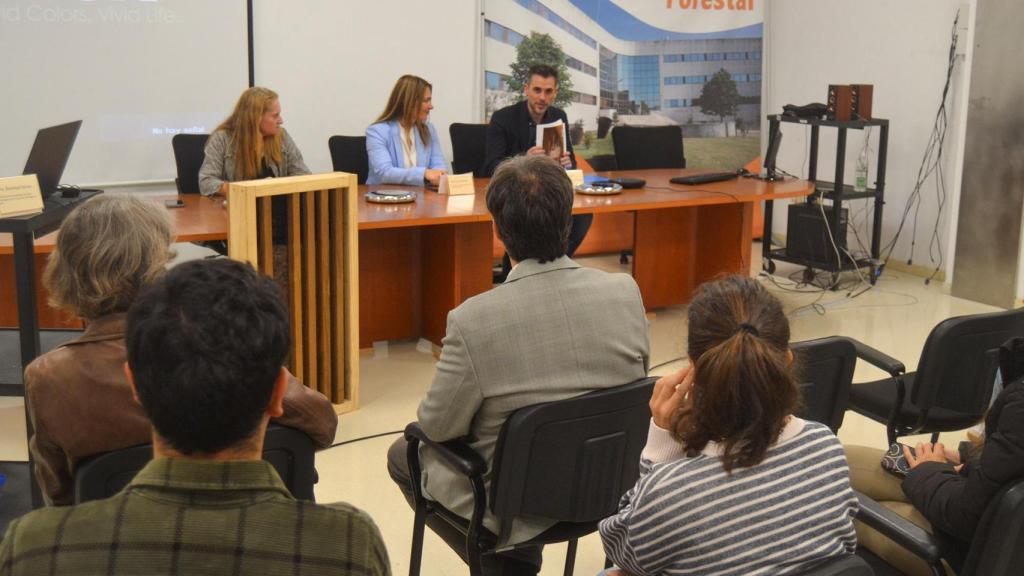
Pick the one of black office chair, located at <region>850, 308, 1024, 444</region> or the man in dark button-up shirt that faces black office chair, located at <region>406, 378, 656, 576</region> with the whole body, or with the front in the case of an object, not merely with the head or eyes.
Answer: the man in dark button-up shirt

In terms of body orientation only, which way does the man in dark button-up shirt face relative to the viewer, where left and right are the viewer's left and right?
facing the viewer

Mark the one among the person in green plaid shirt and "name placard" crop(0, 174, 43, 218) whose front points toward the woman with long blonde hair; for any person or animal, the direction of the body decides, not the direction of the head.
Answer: the person in green plaid shirt

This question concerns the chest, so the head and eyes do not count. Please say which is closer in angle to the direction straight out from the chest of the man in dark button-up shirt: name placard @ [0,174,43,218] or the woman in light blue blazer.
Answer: the name placard

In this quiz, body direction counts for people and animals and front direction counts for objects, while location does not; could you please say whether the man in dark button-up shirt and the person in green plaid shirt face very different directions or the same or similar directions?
very different directions

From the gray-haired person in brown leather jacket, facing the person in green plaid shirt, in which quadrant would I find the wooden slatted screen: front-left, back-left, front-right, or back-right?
back-left

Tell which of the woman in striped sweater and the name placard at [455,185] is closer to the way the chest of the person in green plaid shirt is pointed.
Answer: the name placard

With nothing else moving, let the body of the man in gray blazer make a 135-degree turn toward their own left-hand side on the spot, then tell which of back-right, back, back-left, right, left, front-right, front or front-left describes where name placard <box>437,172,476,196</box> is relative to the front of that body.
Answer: back

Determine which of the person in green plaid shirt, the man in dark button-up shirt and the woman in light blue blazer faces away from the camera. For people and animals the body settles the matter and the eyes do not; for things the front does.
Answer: the person in green plaid shirt

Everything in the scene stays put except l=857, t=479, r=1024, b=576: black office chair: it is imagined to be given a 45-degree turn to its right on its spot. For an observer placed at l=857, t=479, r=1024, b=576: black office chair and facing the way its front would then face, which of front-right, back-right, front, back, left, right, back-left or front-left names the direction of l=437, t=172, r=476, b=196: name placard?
front-left

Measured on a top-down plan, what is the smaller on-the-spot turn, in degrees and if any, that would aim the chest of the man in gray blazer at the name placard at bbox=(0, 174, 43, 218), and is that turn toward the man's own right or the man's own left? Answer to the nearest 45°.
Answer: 0° — they already face it

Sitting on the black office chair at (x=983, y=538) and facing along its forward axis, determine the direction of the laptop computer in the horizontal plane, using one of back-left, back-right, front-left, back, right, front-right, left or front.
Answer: front-left

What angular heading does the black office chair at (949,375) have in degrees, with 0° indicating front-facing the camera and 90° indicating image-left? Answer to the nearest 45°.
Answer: approximately 135°

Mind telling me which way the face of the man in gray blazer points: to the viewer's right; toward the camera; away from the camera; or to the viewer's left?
away from the camera

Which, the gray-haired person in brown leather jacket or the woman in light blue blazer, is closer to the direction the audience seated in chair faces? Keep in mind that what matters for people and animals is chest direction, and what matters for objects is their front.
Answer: the woman in light blue blazer

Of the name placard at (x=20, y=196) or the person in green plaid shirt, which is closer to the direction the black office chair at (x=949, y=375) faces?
the name placard

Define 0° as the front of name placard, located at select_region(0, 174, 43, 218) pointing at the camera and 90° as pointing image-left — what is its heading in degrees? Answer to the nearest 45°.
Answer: approximately 0°

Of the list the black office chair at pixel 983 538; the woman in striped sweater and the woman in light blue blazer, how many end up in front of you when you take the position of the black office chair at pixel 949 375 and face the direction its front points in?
1

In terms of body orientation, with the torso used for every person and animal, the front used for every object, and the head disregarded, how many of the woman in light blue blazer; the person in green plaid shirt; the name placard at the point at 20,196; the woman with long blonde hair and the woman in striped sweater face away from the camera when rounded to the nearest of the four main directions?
2

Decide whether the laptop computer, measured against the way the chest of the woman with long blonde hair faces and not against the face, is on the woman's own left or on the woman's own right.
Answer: on the woman's own right

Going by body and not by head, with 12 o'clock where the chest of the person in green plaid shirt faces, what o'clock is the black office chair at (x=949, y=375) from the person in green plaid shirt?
The black office chair is roughly at 2 o'clock from the person in green plaid shirt.
